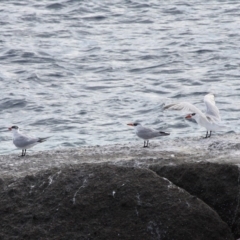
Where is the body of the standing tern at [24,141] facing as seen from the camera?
to the viewer's left

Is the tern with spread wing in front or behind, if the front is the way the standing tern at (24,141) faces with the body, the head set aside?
behind

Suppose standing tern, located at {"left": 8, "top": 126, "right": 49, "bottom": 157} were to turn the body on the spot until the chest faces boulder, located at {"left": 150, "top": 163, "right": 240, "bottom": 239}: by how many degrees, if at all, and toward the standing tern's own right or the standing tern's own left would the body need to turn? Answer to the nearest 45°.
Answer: approximately 135° to the standing tern's own left

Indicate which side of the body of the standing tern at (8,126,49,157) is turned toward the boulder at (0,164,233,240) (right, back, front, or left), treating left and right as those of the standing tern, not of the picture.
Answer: left
